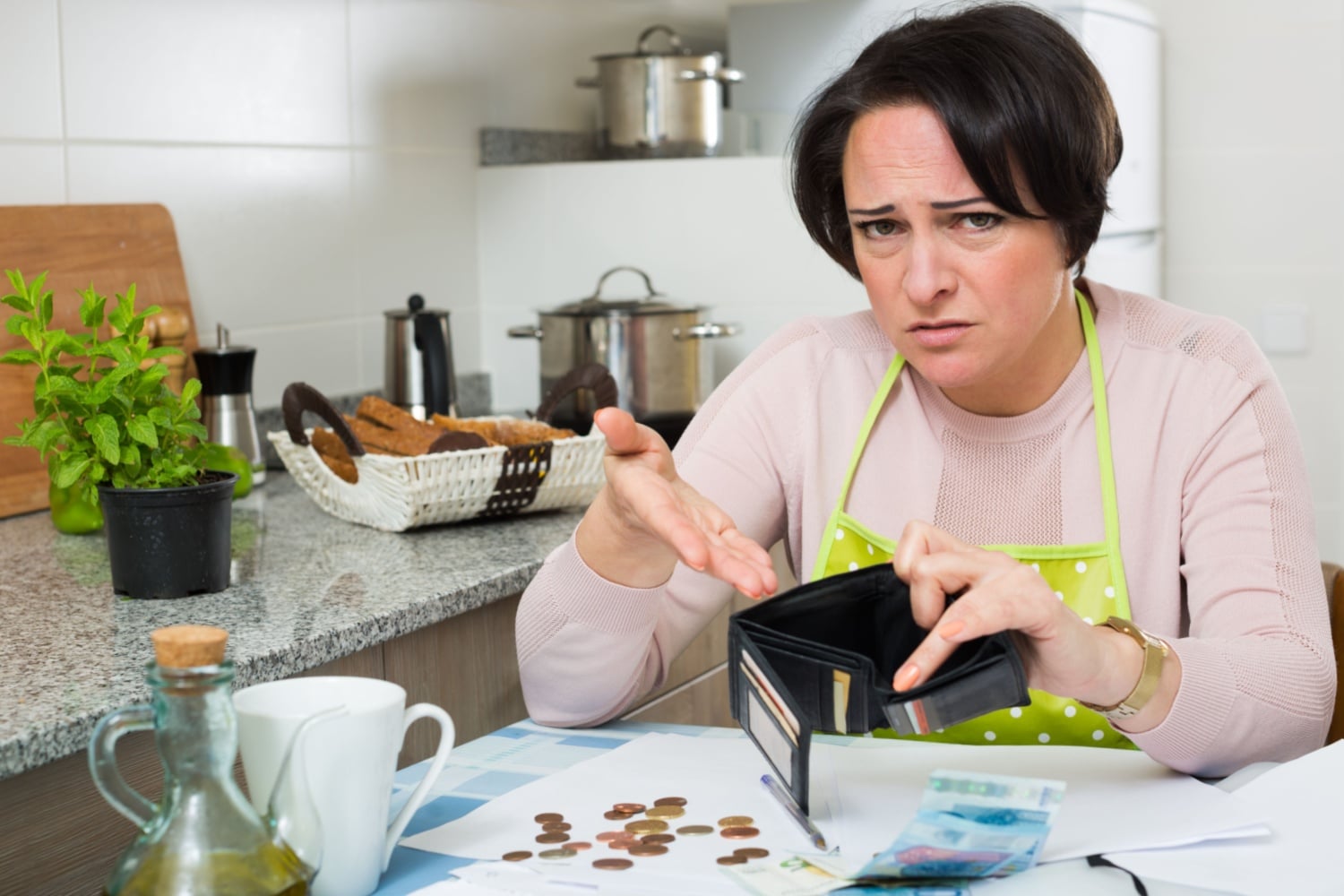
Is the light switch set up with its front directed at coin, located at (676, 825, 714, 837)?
yes

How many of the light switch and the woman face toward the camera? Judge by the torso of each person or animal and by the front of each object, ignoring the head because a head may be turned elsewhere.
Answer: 2

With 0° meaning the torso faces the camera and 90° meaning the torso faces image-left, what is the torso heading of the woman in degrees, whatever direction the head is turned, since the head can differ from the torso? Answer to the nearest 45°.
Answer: approximately 0°

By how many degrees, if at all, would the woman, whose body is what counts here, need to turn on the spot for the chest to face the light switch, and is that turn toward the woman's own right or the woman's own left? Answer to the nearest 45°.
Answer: approximately 180°
